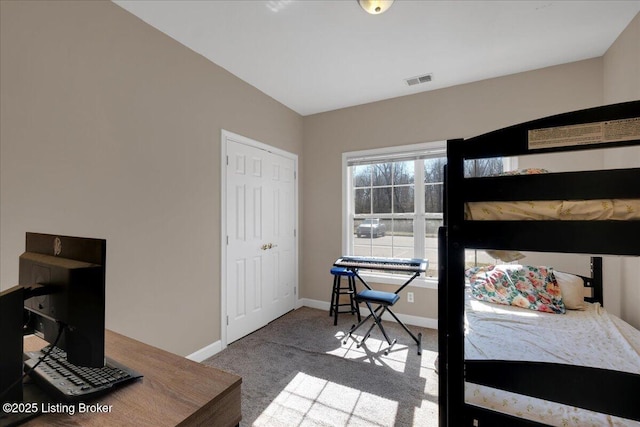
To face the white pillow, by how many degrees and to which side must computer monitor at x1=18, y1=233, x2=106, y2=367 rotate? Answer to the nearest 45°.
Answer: approximately 45° to its right

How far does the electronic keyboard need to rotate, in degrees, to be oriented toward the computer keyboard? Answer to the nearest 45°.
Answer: approximately 45° to its right

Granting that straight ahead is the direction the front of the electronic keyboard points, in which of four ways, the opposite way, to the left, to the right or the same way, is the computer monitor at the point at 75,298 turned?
the opposite way

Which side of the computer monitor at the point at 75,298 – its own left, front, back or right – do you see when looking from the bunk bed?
right

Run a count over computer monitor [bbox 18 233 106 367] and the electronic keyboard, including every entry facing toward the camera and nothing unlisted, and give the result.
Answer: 1
